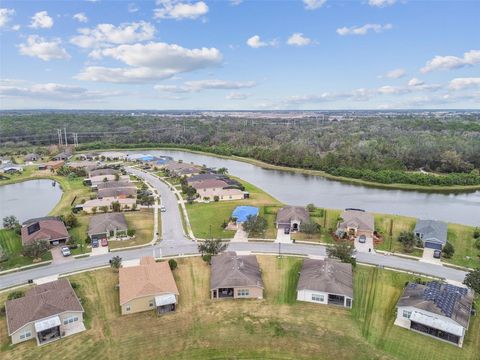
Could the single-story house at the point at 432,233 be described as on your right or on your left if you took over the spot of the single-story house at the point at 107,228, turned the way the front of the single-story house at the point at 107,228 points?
on your left

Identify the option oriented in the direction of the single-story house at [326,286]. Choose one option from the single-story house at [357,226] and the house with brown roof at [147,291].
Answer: the single-story house at [357,226]

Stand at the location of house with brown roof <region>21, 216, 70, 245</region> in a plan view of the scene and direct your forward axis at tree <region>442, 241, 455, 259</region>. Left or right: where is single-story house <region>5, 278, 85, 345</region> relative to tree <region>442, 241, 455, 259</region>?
right

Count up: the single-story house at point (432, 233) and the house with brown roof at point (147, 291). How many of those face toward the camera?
1

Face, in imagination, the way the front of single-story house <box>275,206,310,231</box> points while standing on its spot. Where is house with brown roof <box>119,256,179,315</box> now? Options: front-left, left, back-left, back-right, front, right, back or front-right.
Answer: front-right

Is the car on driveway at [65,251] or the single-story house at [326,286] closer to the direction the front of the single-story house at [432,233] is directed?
the single-story house

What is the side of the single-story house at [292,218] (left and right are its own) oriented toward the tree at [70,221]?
right

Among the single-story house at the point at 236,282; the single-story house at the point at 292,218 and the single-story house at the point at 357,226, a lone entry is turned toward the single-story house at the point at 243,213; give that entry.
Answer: the single-story house at the point at 236,282

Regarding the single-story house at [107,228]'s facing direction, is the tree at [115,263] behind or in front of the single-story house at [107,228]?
in front

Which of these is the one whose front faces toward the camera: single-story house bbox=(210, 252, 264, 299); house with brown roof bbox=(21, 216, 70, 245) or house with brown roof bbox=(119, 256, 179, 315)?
house with brown roof bbox=(21, 216, 70, 245)

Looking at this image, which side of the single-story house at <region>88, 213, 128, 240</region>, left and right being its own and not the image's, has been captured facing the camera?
front

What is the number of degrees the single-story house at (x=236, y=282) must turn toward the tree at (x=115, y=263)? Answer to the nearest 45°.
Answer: approximately 90° to its left

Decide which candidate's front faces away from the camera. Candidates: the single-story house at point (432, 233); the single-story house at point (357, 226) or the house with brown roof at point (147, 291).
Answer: the house with brown roof

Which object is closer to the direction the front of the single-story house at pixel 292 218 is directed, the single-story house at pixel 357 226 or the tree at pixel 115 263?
the tree

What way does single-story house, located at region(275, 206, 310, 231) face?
toward the camera

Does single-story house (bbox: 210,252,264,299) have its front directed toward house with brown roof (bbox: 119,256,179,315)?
no

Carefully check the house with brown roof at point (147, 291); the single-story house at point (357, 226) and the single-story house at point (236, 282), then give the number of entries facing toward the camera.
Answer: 1

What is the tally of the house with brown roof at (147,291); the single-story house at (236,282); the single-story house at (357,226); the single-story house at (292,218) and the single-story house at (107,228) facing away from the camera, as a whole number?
2

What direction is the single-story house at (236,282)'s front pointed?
away from the camera

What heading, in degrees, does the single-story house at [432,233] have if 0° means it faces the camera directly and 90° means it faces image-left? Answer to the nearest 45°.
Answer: approximately 0°

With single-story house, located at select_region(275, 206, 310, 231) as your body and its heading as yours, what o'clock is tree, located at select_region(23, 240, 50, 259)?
The tree is roughly at 2 o'clock from the single-story house.

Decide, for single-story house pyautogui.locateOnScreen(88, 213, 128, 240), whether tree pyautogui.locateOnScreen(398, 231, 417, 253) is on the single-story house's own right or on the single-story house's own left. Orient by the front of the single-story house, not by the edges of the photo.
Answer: on the single-story house's own left

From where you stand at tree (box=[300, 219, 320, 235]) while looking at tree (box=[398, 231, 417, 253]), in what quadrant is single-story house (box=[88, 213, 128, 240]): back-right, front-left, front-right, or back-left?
back-right

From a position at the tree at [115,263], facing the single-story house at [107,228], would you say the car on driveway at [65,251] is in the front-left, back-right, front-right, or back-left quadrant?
front-left
